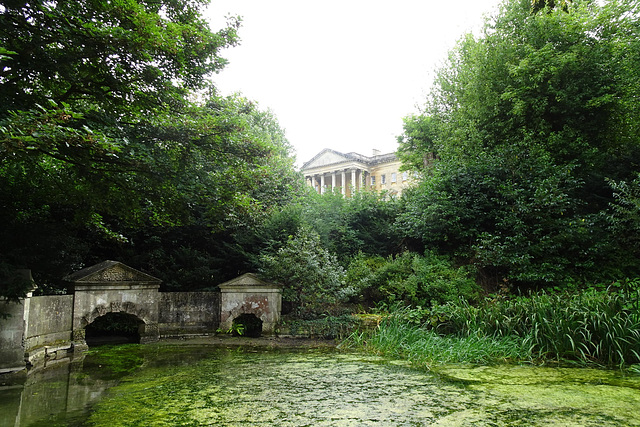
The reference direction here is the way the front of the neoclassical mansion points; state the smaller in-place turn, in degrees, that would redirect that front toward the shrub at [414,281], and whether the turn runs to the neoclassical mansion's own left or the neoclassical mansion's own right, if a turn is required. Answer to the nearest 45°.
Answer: approximately 45° to the neoclassical mansion's own left

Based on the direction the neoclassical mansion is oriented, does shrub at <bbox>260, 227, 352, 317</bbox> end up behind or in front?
in front

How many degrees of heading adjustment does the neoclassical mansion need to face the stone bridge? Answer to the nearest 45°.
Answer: approximately 45° to its left

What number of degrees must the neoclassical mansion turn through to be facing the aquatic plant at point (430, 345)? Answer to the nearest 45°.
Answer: approximately 45° to its left

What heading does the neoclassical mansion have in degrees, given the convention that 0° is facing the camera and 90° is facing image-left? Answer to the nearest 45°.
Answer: approximately 45°

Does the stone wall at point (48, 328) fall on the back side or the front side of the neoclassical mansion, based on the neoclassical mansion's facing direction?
on the front side
